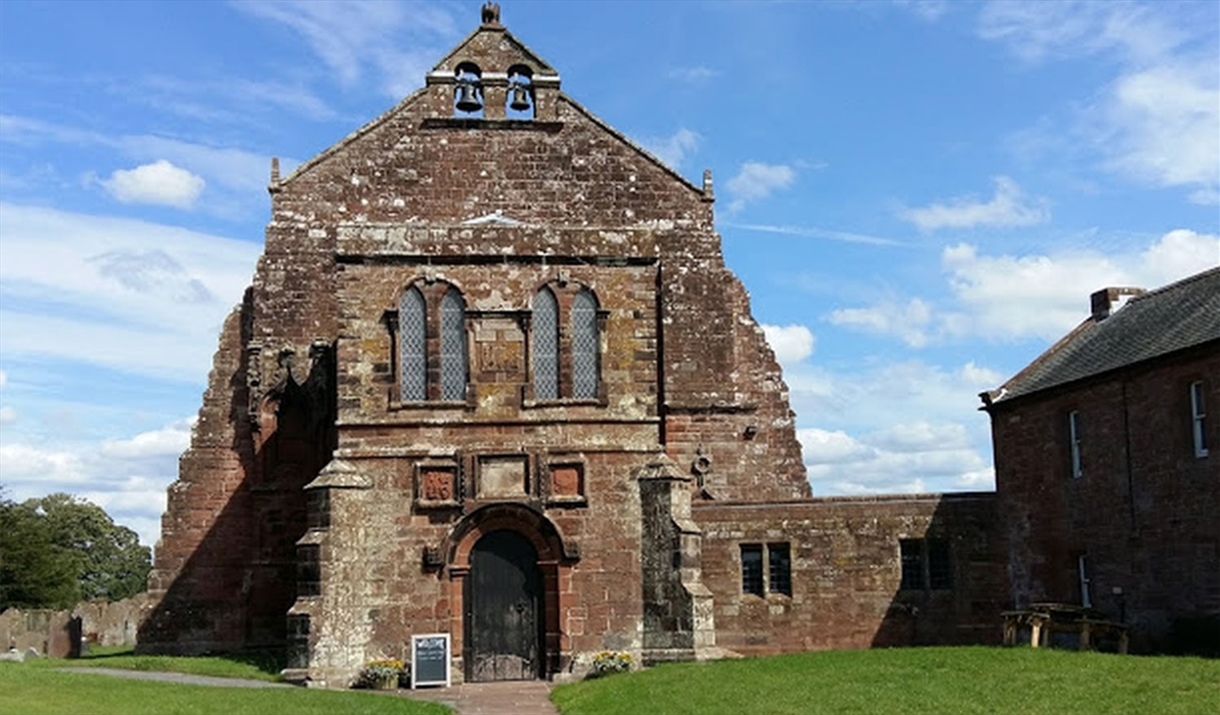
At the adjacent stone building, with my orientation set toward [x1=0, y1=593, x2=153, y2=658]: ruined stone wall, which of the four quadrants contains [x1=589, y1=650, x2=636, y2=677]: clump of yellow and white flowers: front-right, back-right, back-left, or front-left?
front-left

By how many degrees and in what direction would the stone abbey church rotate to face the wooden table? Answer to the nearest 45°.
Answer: approximately 90° to its left

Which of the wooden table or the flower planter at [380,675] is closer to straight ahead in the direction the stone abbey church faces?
the flower planter

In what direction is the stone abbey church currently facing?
toward the camera

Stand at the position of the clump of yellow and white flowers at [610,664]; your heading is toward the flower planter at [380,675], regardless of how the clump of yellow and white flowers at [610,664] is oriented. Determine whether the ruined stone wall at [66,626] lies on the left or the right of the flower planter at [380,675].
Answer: right

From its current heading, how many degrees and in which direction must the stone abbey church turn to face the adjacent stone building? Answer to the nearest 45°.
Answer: approximately 90° to its left

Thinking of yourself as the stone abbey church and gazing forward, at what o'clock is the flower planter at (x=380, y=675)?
The flower planter is roughly at 1 o'clock from the stone abbey church.

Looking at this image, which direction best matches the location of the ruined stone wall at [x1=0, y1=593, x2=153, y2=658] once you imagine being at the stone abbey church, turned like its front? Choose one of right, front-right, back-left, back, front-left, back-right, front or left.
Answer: back-right
